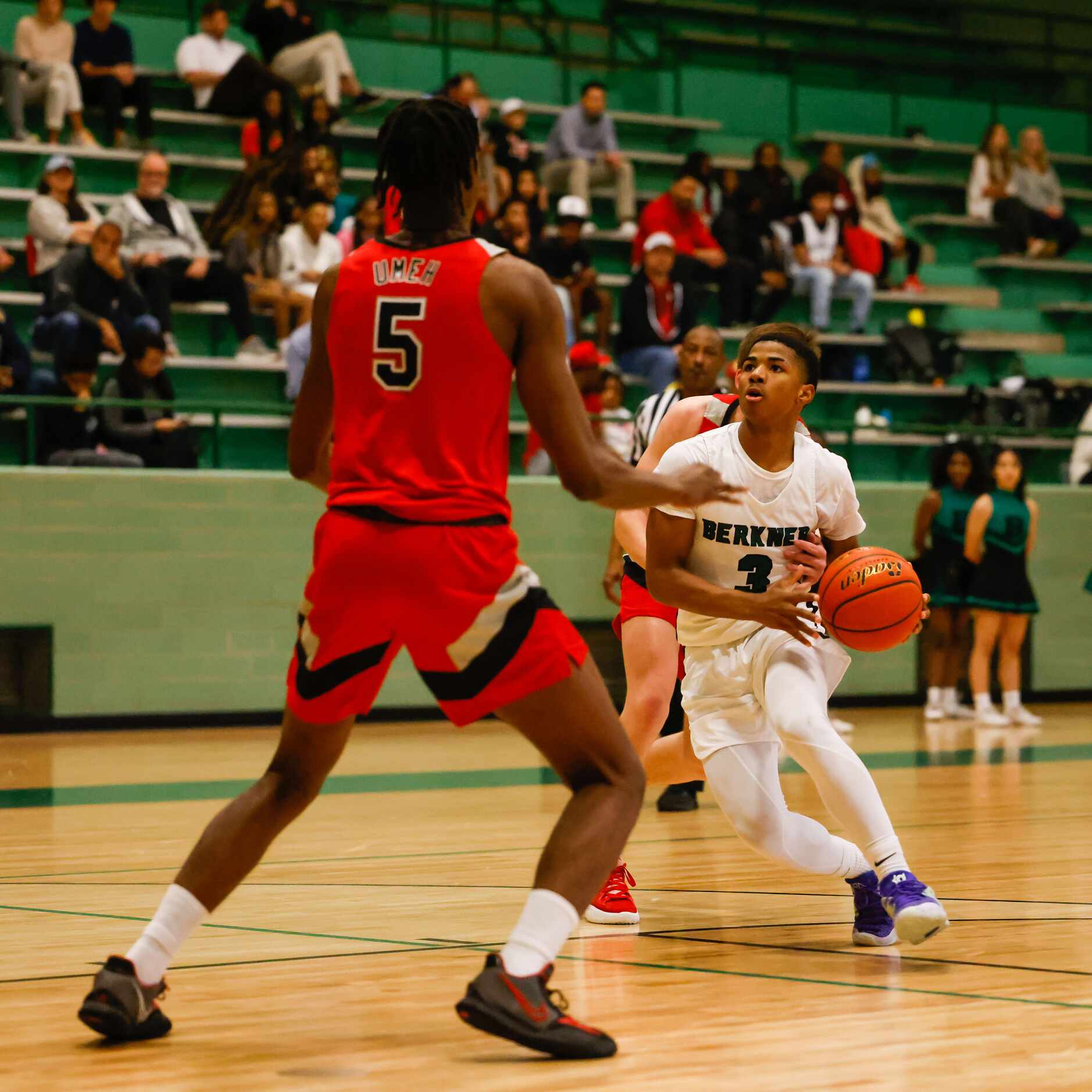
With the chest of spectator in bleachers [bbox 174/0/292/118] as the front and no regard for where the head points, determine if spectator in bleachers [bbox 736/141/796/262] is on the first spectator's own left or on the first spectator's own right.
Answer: on the first spectator's own left

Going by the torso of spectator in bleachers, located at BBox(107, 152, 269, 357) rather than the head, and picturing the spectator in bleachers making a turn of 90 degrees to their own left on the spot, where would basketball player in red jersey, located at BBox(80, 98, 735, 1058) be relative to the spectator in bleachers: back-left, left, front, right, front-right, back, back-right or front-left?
back-right

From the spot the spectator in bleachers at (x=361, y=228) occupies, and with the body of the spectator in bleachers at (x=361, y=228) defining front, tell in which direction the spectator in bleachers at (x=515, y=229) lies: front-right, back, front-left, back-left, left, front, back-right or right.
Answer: front-left

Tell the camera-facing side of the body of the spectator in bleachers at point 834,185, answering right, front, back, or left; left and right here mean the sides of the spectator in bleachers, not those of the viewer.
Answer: front

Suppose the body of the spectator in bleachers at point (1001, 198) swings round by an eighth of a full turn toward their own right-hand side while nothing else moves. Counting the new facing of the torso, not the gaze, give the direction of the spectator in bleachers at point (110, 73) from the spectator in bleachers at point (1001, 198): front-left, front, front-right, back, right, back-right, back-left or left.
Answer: front-right

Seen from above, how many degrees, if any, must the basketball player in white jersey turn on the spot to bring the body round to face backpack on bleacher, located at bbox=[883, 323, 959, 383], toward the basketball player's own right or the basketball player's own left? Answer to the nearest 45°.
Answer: approximately 180°

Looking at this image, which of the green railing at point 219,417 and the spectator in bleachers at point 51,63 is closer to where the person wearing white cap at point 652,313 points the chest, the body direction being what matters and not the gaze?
the green railing

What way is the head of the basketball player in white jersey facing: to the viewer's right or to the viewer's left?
to the viewer's left

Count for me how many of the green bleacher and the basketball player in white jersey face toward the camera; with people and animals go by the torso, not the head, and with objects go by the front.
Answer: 2

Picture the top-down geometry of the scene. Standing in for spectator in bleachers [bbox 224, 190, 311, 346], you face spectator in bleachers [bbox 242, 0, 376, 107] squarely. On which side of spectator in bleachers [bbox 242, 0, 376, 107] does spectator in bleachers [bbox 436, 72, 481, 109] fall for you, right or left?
right

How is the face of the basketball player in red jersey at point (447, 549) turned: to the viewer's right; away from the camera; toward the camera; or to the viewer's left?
away from the camera

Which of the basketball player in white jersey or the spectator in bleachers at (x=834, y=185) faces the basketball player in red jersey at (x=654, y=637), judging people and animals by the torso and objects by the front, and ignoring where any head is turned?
the spectator in bleachers
